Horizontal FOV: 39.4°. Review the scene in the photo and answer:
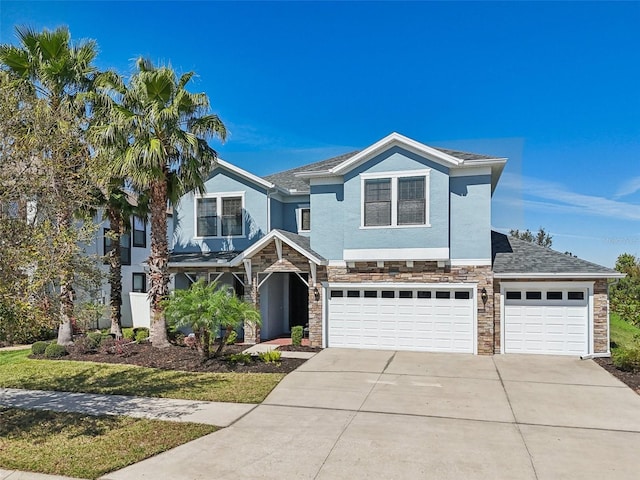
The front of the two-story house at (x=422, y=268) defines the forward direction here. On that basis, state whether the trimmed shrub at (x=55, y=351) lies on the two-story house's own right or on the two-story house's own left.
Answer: on the two-story house's own right

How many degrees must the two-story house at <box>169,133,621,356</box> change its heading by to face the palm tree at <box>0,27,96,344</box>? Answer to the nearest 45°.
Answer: approximately 90° to its right

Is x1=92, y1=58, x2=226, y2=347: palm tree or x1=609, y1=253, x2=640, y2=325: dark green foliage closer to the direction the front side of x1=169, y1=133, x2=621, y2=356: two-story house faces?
the palm tree

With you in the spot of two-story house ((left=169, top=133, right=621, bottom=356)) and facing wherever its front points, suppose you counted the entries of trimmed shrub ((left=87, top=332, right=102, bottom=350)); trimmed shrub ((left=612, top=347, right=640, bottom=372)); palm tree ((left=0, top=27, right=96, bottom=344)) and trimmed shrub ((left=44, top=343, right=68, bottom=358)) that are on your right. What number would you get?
3

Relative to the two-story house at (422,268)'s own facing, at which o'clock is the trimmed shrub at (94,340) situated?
The trimmed shrub is roughly at 3 o'clock from the two-story house.

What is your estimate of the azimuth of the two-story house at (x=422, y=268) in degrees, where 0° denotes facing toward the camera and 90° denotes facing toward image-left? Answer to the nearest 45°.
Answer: approximately 0°

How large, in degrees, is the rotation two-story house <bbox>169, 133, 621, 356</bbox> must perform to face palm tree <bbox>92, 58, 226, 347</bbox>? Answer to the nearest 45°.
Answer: approximately 90° to its right

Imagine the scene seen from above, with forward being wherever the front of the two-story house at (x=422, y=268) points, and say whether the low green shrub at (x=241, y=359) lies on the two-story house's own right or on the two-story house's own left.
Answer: on the two-story house's own right

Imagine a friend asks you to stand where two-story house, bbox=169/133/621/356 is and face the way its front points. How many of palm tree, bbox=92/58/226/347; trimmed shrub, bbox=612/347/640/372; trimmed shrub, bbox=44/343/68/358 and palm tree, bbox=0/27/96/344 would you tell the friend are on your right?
3
